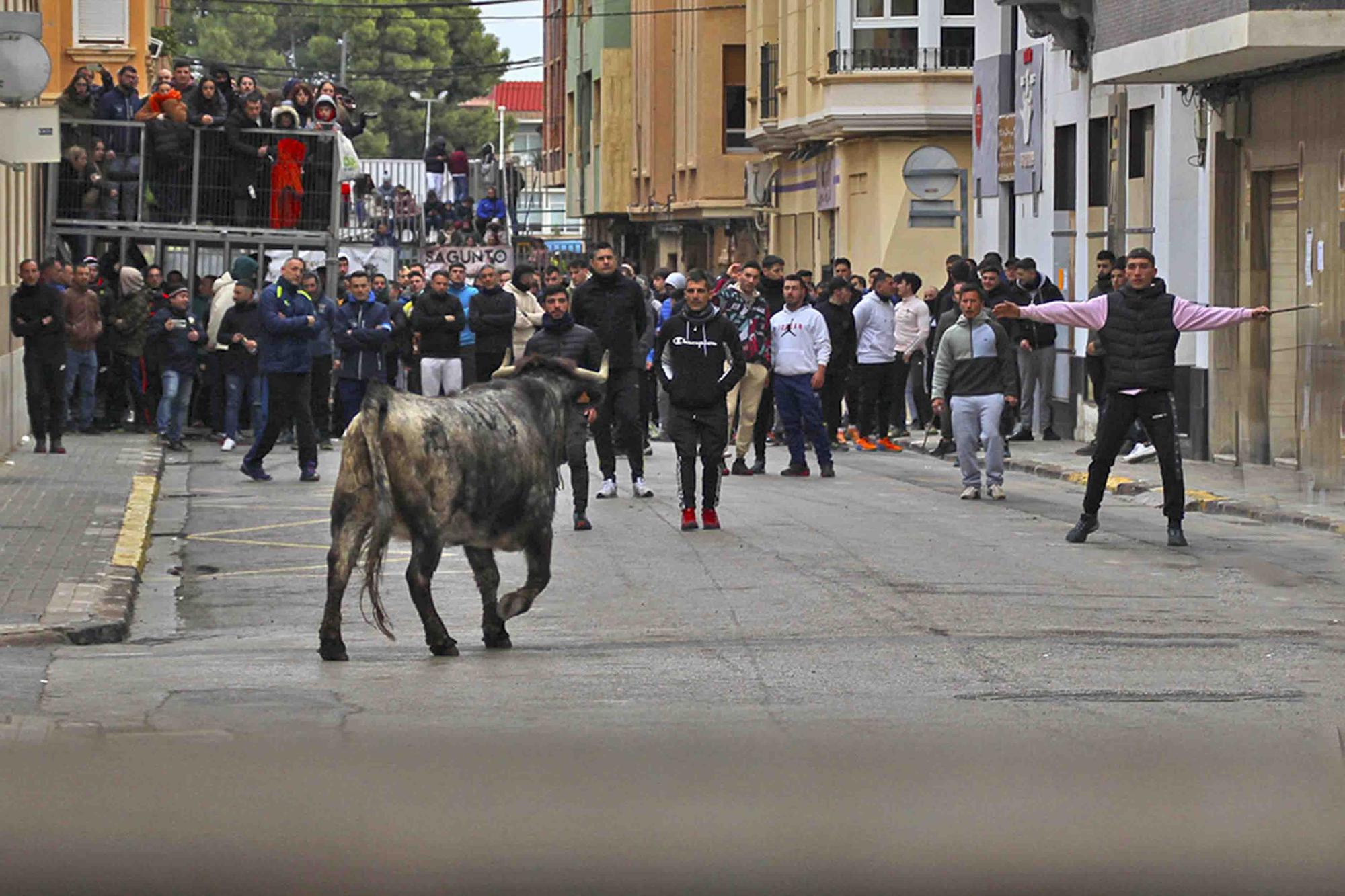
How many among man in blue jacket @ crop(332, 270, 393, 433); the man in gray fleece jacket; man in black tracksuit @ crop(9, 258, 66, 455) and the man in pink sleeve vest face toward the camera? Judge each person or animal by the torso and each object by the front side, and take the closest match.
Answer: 4

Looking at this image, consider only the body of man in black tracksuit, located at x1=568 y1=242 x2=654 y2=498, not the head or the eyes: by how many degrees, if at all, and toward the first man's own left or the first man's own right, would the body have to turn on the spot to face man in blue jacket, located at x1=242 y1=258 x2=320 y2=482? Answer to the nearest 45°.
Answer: approximately 135° to the first man's own right

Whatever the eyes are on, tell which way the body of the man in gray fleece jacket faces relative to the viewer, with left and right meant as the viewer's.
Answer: facing the viewer

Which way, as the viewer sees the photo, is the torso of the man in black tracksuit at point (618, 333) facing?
toward the camera

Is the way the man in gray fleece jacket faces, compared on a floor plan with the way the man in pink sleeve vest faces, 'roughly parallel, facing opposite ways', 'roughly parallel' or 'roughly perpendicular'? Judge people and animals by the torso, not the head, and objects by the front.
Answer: roughly parallel

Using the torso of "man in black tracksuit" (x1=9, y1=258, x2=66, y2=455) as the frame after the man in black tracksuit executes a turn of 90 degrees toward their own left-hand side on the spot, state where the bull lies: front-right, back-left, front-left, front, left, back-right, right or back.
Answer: right

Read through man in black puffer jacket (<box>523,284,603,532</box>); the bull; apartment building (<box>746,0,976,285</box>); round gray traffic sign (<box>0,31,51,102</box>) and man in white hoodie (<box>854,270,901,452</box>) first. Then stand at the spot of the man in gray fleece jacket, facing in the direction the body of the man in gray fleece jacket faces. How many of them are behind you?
2

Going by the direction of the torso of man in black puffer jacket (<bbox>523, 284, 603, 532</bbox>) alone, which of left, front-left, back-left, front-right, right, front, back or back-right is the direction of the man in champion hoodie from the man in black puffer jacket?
left

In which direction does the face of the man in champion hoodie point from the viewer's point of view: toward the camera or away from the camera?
toward the camera

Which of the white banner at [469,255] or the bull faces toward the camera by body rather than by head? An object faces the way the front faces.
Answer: the white banner

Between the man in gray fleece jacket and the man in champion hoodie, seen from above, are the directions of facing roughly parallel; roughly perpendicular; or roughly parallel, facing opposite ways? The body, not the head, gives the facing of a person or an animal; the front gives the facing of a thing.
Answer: roughly parallel

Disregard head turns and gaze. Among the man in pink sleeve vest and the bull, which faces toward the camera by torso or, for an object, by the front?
the man in pink sleeve vest

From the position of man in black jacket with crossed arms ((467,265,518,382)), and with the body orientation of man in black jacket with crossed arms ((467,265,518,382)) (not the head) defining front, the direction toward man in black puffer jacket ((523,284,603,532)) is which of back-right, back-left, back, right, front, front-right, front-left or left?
front

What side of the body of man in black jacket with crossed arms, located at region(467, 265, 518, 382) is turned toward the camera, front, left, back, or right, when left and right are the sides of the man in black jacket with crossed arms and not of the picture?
front

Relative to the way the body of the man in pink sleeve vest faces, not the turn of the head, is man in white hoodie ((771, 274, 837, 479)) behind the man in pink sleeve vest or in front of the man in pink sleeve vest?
behind

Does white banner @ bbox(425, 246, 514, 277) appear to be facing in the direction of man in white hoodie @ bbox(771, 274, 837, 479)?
yes

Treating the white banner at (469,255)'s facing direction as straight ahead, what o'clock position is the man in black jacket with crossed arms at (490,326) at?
The man in black jacket with crossed arms is roughly at 12 o'clock from the white banner.

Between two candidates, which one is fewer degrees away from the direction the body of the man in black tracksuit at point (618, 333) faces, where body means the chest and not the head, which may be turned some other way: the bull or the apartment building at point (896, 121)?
the bull
